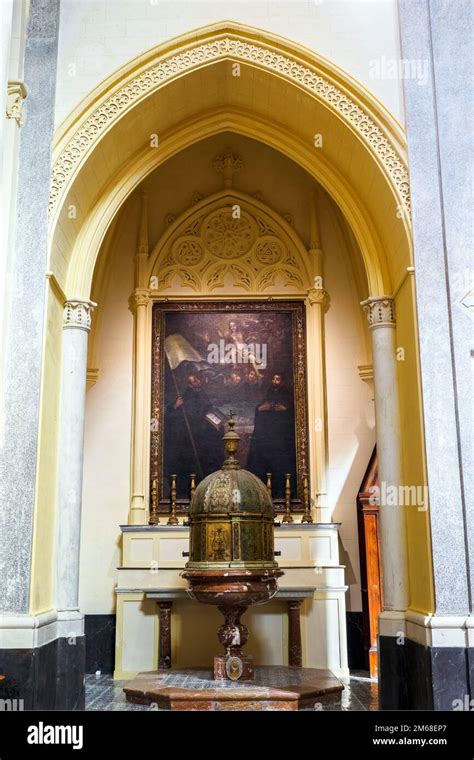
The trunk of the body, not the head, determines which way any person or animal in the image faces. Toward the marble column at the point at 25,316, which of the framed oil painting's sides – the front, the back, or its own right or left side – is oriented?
front

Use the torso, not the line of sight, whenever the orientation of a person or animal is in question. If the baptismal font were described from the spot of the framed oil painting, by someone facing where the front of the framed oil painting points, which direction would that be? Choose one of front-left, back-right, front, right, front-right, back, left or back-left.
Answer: front

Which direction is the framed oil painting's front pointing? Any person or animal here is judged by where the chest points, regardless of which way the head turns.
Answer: toward the camera

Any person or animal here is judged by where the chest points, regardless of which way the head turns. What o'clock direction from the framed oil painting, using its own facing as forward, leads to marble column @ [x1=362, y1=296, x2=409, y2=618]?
The marble column is roughly at 11 o'clock from the framed oil painting.

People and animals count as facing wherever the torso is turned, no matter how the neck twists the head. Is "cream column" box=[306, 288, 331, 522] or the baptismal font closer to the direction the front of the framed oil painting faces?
the baptismal font

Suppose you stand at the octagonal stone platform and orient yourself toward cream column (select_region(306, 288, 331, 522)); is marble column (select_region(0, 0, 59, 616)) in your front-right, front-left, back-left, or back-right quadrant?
back-left

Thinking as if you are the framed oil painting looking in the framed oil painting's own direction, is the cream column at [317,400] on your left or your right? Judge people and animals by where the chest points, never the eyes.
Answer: on your left

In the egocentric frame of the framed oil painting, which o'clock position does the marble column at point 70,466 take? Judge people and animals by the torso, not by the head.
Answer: The marble column is roughly at 1 o'clock from the framed oil painting.

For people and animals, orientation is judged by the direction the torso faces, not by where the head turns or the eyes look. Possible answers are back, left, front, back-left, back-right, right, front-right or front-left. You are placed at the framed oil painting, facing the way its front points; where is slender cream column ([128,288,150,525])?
right
